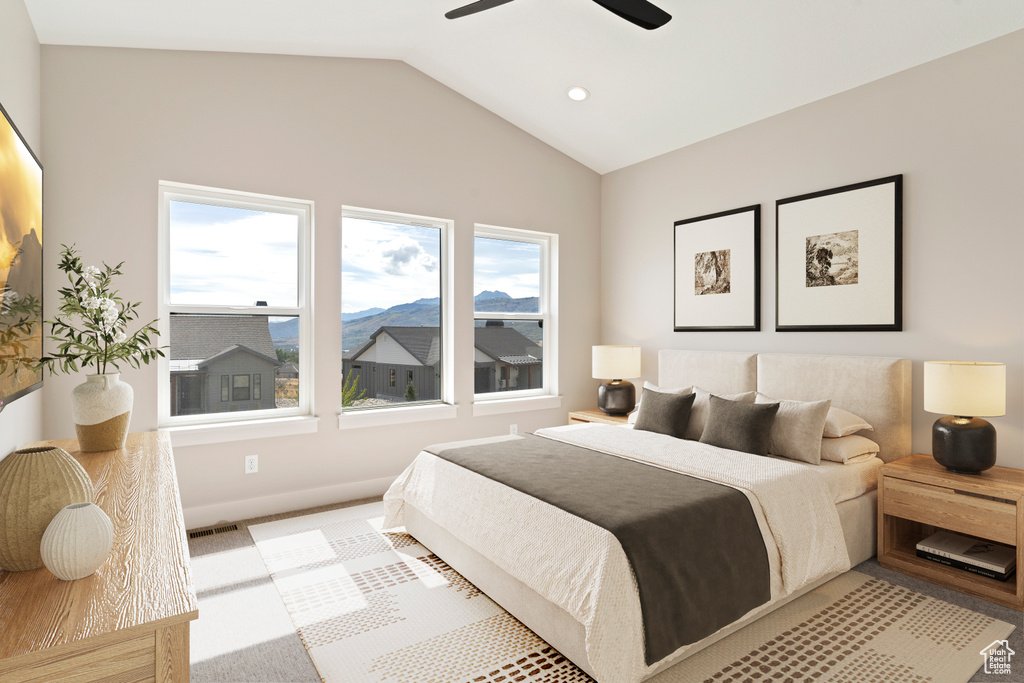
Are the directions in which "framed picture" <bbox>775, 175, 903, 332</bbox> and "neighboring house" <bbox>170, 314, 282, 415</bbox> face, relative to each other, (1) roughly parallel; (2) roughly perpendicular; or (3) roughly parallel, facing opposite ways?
roughly perpendicular

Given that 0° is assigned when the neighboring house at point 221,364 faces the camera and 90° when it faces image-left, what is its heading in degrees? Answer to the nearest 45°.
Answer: approximately 0°

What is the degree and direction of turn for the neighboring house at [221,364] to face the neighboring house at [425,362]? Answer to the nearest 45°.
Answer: approximately 90° to its left

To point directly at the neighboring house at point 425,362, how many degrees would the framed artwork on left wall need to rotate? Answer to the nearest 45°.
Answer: approximately 45° to its left

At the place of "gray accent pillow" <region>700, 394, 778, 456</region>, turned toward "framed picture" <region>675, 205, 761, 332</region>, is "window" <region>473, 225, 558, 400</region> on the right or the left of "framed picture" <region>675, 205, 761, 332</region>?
left

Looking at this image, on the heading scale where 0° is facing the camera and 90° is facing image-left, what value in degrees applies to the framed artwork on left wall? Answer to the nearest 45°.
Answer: approximately 270°

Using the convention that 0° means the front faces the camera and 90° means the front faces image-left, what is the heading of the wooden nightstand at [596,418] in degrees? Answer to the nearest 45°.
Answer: approximately 45°

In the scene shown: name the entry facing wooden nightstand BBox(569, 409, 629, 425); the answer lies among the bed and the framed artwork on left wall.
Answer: the framed artwork on left wall

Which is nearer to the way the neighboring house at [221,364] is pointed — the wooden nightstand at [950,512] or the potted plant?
the potted plant

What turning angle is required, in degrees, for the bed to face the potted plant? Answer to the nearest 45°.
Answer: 0° — it already faces it
